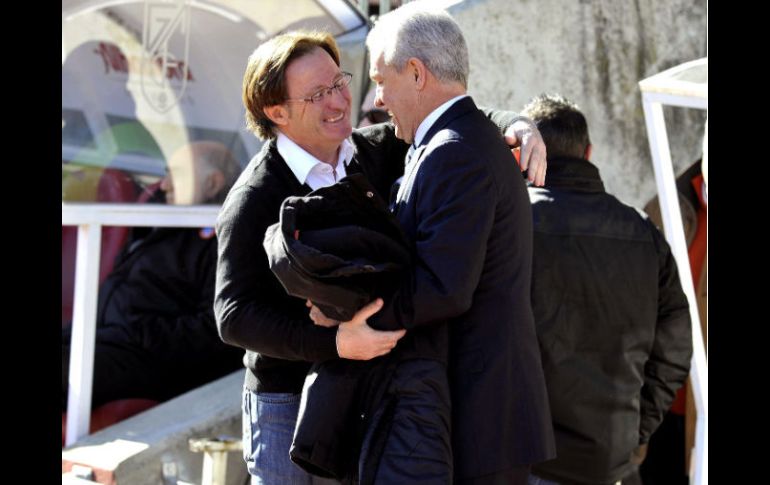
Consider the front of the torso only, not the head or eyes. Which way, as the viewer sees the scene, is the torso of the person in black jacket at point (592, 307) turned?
away from the camera

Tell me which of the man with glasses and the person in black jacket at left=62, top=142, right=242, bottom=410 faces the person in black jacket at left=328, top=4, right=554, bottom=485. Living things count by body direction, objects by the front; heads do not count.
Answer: the man with glasses

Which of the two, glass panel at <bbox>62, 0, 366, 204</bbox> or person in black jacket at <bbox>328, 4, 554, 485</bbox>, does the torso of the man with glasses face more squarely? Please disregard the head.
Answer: the person in black jacket

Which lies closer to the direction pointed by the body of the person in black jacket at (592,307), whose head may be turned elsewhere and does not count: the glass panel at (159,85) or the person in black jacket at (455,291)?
the glass panel

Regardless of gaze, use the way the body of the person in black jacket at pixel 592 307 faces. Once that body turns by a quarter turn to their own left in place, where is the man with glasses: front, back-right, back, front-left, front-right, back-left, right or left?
front-left

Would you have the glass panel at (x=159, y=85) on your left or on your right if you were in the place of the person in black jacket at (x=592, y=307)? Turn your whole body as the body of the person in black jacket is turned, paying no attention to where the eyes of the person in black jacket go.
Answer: on your left
